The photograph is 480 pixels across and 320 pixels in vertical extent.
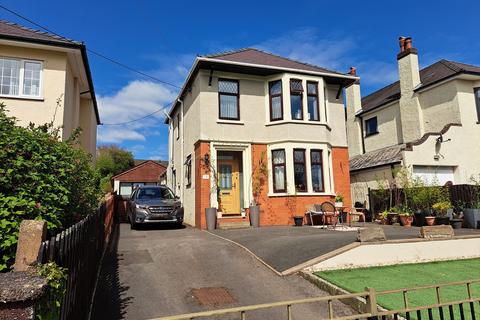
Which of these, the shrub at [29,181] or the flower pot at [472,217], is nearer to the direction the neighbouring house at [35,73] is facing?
the shrub

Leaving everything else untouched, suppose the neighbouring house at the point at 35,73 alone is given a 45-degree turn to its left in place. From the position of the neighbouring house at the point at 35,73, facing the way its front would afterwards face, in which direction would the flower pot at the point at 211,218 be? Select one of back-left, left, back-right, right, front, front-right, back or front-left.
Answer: front-left

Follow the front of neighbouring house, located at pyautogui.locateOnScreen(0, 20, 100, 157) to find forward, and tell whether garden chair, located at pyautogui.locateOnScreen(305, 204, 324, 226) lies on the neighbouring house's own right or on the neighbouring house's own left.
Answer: on the neighbouring house's own left

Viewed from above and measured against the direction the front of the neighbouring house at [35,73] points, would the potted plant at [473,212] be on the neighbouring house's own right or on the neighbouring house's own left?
on the neighbouring house's own left

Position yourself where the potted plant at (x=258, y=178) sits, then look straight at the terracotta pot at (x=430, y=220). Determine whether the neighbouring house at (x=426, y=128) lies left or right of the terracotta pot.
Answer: left

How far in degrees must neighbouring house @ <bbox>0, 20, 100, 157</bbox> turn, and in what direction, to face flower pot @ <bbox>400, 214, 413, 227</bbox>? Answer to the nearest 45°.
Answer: approximately 90° to its left

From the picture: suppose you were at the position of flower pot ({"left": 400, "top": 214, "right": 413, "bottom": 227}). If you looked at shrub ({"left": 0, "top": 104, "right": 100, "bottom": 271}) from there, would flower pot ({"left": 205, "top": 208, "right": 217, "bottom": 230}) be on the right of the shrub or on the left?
right

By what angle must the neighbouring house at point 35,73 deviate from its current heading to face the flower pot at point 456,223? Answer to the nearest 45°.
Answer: approximately 45° to its left

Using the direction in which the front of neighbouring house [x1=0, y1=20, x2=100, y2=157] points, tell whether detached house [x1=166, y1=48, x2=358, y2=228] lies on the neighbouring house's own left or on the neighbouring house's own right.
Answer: on the neighbouring house's own left

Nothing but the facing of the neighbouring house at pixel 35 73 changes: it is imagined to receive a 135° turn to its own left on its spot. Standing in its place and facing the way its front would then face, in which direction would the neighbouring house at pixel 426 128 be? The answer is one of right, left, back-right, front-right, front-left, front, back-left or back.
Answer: front-right

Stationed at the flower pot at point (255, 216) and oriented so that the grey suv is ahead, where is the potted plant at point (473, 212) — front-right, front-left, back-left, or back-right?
back-right

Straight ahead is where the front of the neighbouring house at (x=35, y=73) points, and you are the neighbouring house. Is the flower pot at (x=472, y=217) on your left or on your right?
on your left

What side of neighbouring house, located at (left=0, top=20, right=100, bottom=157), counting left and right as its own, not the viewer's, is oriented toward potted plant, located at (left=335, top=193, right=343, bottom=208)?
left

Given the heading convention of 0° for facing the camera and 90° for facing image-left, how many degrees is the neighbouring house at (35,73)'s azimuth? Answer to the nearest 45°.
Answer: approximately 0°
